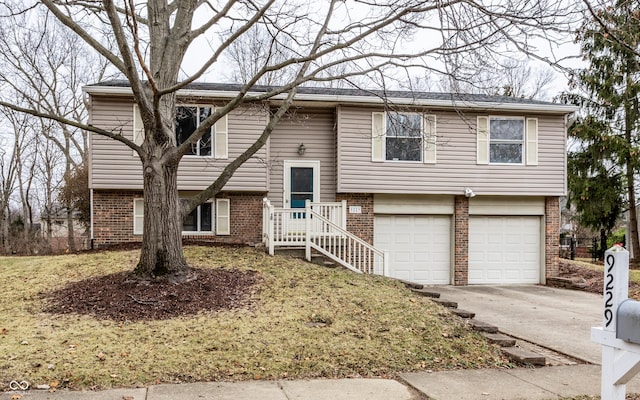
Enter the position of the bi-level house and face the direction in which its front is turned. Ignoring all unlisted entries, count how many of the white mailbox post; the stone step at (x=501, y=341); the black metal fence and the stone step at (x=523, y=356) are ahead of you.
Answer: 3

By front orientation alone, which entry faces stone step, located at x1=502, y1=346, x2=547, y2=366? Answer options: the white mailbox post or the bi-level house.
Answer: the bi-level house

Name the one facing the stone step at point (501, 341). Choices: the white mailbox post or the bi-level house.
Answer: the bi-level house

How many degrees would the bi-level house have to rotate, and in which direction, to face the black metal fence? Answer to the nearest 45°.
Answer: approximately 135° to its left

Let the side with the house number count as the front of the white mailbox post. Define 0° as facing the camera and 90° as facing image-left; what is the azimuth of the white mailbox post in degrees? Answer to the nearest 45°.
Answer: approximately 315°

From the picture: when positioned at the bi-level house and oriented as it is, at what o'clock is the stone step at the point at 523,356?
The stone step is roughly at 12 o'clock from the bi-level house.

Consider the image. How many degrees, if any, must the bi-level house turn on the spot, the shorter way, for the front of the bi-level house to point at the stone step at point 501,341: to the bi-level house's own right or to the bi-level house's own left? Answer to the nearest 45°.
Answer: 0° — it already faces it

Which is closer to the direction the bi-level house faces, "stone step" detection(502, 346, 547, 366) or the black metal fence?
the stone step

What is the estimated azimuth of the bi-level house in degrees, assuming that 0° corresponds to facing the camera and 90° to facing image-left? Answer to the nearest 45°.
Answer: approximately 0°
